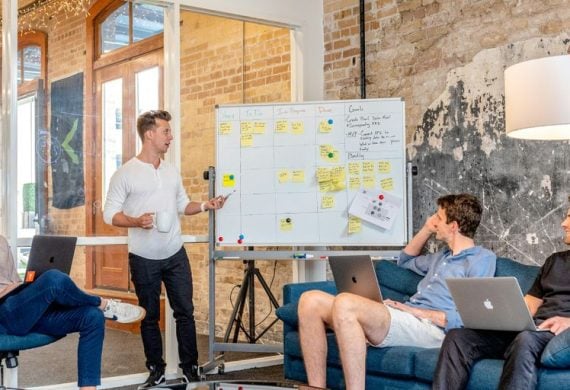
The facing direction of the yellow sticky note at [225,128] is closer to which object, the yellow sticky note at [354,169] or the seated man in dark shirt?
the seated man in dark shirt

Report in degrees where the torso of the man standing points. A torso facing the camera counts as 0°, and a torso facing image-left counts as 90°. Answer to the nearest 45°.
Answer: approximately 315°

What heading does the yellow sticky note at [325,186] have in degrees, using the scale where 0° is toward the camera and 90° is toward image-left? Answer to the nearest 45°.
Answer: approximately 0°

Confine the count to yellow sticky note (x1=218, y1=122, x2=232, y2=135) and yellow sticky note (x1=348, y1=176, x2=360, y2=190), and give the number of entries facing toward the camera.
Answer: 2

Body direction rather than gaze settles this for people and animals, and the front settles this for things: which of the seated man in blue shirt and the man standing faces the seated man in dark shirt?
the man standing

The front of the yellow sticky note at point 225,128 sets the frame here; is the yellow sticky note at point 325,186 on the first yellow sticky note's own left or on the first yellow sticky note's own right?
on the first yellow sticky note's own left

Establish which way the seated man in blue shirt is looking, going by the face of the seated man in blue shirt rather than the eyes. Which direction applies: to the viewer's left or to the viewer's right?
to the viewer's left

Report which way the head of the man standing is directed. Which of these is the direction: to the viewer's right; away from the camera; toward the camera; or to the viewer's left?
to the viewer's right

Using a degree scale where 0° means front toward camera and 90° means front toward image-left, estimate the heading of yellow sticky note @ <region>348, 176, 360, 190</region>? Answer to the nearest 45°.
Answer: approximately 0°
